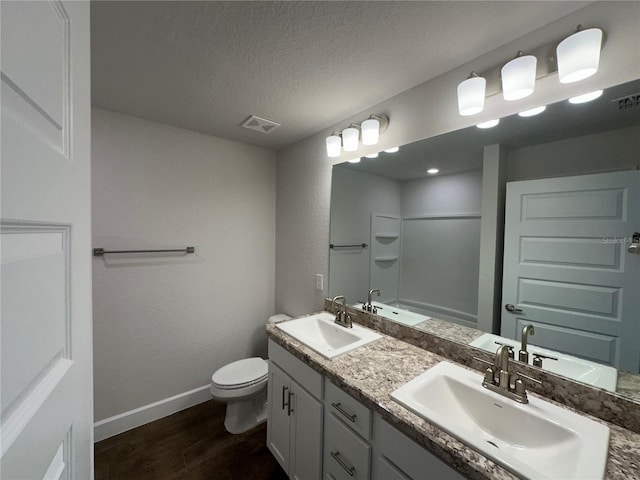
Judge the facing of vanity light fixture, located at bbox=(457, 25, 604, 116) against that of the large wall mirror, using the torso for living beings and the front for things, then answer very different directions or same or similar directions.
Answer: same or similar directions

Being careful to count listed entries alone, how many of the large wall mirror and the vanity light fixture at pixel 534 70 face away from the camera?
0

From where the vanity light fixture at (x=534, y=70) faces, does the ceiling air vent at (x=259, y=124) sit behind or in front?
in front

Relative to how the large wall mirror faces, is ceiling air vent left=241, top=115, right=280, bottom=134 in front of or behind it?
in front

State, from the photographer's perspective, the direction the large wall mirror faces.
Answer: facing the viewer and to the left of the viewer

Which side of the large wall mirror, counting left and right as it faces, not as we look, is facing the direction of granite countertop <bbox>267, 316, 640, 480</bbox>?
front
